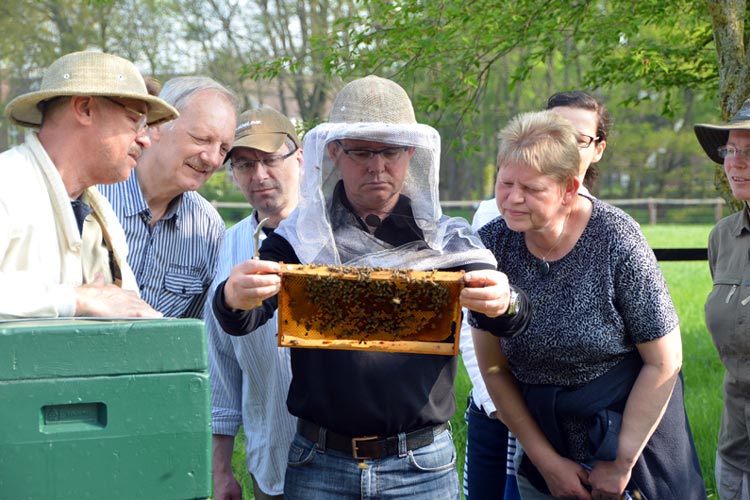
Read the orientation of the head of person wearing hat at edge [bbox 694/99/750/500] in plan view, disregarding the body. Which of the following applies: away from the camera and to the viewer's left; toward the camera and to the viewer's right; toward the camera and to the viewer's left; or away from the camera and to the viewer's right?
toward the camera and to the viewer's left

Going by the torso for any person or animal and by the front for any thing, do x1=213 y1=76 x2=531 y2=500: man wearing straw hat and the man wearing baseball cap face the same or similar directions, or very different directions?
same or similar directions

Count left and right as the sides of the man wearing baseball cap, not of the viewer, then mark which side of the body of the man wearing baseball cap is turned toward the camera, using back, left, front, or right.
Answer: front

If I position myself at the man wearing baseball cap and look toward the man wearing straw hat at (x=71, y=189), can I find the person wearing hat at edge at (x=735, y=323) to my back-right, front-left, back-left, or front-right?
back-left

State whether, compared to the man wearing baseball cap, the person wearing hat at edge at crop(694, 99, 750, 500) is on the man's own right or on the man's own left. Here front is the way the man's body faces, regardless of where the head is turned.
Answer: on the man's own left

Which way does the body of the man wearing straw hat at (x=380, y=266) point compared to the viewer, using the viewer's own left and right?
facing the viewer

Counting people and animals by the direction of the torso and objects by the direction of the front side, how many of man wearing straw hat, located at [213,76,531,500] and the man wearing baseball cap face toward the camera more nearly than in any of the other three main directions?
2

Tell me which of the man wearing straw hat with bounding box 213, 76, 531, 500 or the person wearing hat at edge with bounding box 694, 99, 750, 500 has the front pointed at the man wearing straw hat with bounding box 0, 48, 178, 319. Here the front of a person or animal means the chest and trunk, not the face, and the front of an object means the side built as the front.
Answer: the person wearing hat at edge

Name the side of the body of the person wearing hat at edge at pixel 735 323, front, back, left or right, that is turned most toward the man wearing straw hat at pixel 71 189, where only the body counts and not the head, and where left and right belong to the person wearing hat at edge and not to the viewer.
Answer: front

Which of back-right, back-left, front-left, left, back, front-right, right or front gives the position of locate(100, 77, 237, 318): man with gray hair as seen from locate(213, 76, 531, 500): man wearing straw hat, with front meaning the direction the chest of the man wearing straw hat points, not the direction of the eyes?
back-right

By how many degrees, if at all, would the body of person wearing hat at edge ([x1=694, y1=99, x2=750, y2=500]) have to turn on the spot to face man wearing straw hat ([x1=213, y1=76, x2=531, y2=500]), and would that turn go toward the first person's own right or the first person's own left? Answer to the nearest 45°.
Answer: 0° — they already face them
